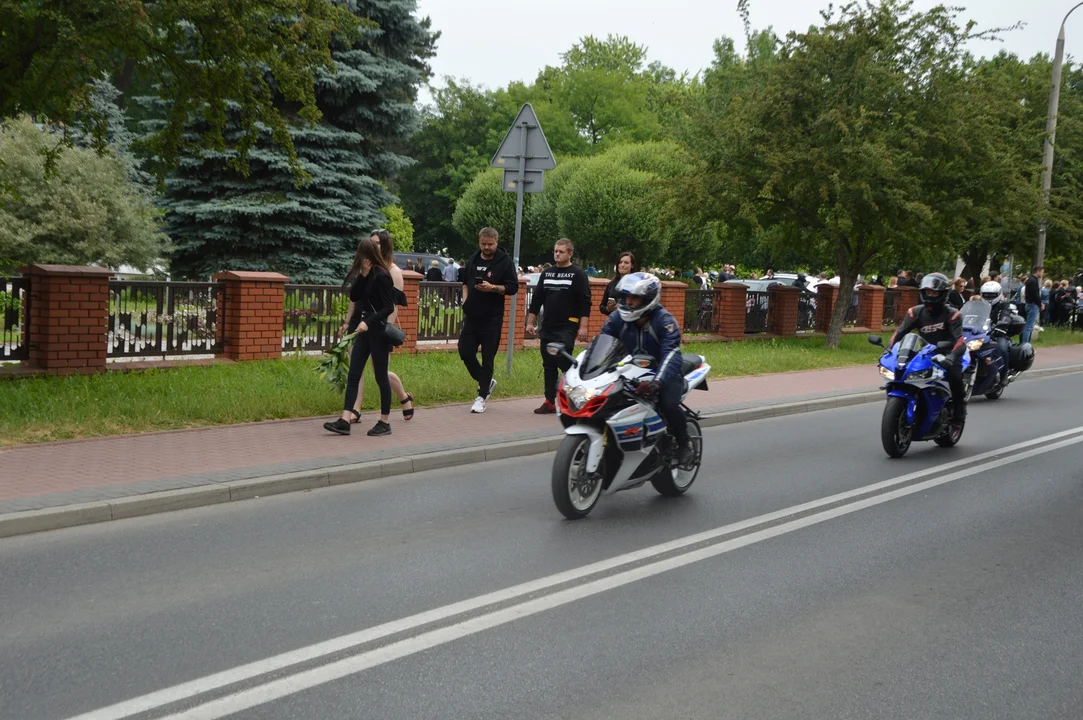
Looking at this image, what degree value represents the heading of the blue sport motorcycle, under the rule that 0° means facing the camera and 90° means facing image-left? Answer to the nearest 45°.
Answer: approximately 45°

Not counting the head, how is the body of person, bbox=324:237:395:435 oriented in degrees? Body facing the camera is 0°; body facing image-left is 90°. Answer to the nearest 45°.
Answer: approximately 45°

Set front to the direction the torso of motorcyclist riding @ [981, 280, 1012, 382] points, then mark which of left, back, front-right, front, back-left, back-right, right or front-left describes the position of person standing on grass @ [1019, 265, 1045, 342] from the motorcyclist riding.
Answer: back-right

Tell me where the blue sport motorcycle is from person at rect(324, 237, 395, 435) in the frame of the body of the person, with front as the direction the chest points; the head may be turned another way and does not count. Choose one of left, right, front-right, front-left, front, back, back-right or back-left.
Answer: back-left

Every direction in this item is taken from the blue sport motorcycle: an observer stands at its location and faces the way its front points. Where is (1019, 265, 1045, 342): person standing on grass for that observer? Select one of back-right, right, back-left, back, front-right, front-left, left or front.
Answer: back-right

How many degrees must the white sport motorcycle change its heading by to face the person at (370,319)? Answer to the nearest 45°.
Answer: approximately 90° to its right

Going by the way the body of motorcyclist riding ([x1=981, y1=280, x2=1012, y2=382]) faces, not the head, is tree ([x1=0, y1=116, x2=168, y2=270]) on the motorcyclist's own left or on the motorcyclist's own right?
on the motorcyclist's own right
